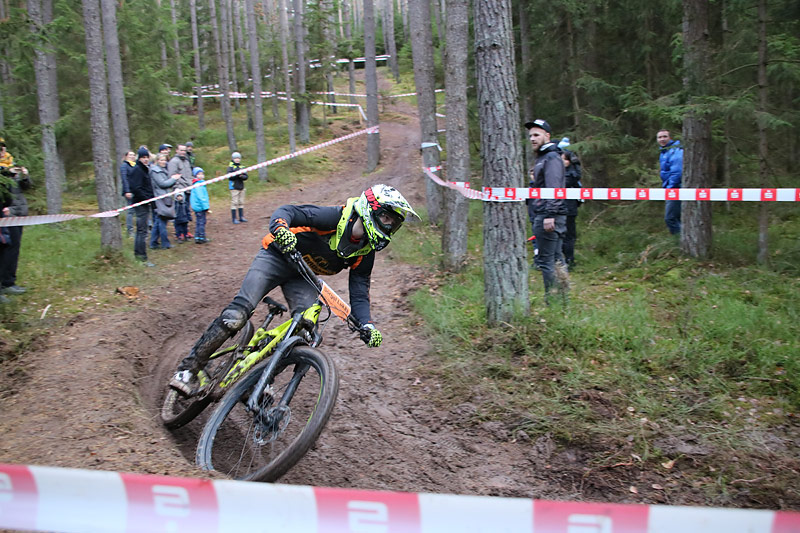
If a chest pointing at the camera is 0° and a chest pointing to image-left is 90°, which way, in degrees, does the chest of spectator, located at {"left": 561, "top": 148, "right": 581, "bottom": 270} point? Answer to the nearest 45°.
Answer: approximately 90°

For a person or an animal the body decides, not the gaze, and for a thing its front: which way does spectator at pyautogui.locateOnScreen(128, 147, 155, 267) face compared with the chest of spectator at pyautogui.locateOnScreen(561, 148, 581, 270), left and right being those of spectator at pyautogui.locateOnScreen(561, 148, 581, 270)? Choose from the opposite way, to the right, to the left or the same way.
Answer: the opposite way

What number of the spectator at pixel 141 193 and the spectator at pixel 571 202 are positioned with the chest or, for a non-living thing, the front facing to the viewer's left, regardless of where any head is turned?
1

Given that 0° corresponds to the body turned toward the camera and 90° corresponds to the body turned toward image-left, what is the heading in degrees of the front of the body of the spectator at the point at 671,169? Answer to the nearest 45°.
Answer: approximately 45°

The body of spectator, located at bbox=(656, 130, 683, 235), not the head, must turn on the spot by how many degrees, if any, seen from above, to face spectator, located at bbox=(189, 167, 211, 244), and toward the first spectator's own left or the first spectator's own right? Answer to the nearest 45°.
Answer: approximately 45° to the first spectator's own right

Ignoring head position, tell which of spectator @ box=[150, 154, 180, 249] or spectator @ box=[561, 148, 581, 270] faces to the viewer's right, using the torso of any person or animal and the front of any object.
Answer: spectator @ box=[150, 154, 180, 249]

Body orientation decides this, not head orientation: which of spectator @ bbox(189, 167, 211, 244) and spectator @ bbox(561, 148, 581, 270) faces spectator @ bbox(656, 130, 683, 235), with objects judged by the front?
spectator @ bbox(189, 167, 211, 244)

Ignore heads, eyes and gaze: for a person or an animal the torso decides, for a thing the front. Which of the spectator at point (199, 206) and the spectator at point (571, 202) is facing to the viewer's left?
the spectator at point (571, 202)
